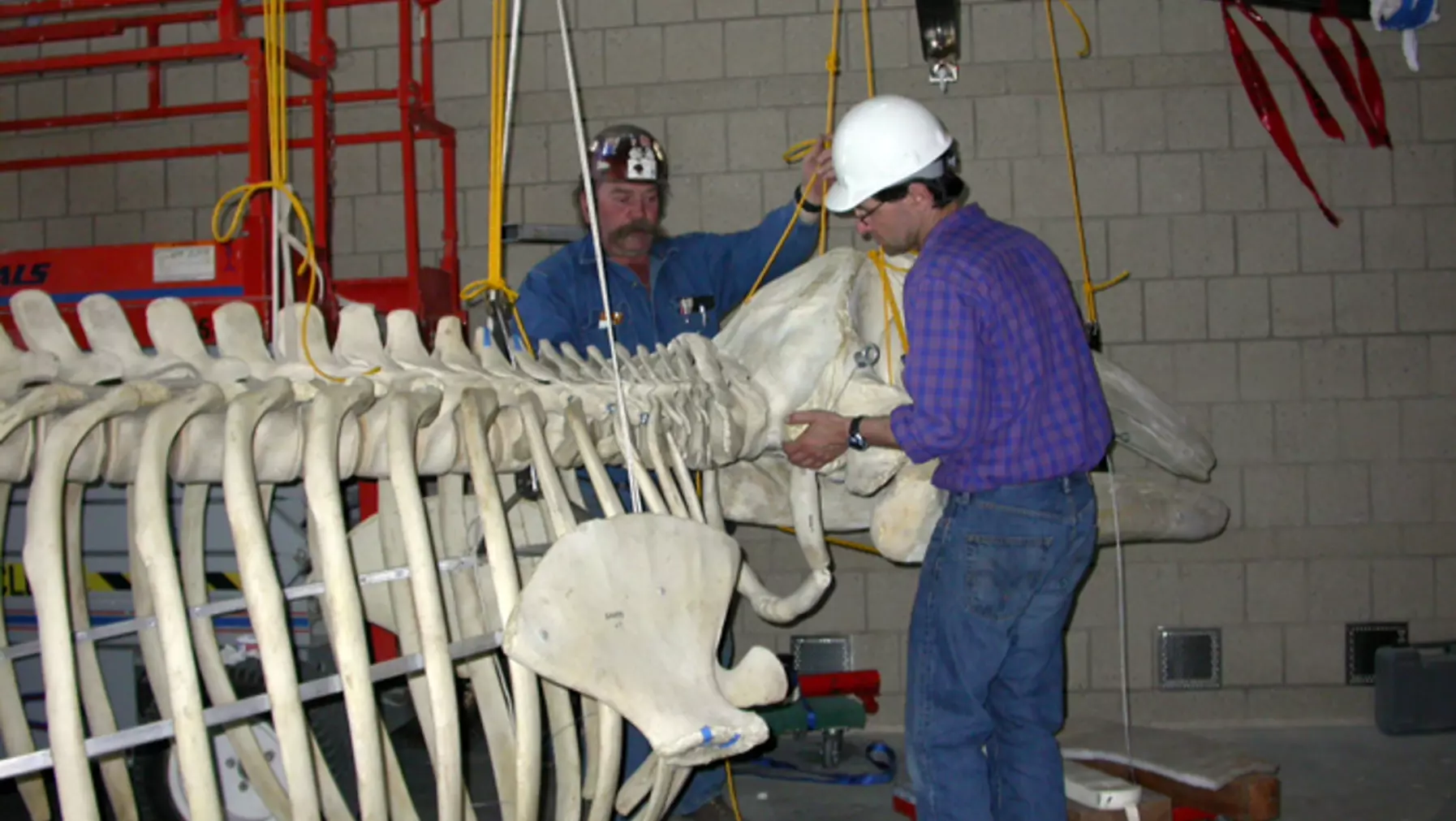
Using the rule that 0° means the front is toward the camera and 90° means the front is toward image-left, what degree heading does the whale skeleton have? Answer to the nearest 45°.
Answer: approximately 270°

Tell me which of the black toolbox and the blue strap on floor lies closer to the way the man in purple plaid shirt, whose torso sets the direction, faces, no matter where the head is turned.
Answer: the blue strap on floor

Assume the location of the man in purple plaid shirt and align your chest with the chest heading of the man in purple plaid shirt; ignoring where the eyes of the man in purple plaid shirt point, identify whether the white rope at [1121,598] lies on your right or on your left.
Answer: on your right

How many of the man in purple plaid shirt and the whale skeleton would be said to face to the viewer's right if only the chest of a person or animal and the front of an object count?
1

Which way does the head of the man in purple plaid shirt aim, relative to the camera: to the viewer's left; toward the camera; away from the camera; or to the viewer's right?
to the viewer's left

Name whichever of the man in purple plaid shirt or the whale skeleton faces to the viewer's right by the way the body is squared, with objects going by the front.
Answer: the whale skeleton

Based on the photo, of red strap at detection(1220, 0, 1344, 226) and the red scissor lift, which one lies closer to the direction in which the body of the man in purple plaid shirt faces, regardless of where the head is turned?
the red scissor lift

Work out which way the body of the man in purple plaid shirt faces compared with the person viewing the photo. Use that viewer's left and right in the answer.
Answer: facing away from the viewer and to the left of the viewer

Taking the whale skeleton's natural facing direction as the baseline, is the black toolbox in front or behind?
in front

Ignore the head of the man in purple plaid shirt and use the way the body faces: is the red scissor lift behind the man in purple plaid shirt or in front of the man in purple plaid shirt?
in front

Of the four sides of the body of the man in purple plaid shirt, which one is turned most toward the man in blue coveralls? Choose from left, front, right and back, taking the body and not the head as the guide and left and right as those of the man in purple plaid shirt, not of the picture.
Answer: front
